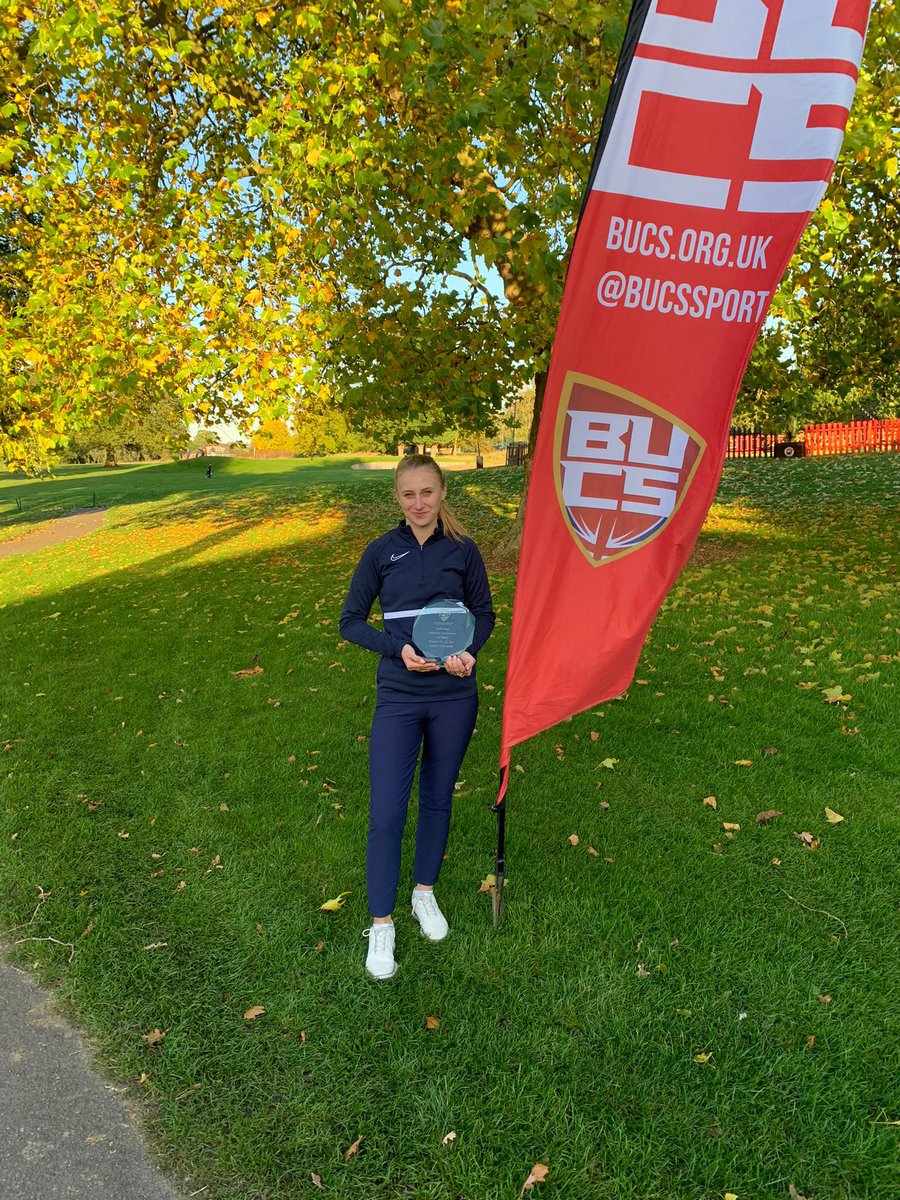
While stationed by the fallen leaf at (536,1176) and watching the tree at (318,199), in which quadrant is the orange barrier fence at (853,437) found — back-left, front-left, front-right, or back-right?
front-right

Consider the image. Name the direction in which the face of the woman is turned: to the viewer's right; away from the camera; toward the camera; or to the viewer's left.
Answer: toward the camera

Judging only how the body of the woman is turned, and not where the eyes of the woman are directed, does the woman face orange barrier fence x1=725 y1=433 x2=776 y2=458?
no

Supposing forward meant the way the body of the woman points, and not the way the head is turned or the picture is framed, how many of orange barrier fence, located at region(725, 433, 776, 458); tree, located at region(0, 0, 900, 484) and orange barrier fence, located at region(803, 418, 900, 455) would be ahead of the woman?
0

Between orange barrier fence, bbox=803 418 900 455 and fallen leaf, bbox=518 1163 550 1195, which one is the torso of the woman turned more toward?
the fallen leaf

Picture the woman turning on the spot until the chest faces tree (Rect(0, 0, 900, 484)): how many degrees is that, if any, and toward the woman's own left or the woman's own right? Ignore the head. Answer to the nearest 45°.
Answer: approximately 180°

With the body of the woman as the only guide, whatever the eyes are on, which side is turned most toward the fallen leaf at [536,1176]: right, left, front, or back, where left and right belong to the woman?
front

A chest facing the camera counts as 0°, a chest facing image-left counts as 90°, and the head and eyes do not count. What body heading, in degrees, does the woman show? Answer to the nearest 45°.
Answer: approximately 0°

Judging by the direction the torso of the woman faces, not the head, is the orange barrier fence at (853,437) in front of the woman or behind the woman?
behind
